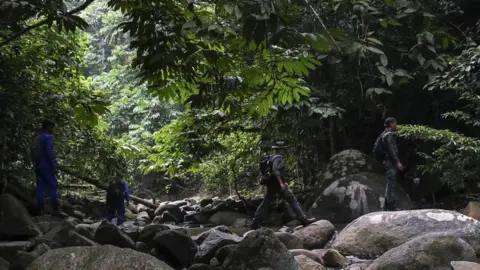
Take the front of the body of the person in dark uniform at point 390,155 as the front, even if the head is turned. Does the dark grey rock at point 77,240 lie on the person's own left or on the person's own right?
on the person's own right

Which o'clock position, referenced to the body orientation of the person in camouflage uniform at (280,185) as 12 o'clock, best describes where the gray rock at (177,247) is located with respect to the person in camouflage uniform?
The gray rock is roughly at 4 o'clock from the person in camouflage uniform.

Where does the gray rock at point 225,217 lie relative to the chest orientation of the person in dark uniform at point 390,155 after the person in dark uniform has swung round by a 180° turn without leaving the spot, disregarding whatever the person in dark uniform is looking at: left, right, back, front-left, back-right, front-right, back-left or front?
front-right

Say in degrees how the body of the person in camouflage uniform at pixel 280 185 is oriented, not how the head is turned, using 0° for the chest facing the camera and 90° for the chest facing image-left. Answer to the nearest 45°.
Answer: approximately 270°

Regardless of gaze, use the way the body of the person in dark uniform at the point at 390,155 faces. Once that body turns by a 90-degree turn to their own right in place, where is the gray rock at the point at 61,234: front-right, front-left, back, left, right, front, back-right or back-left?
front-right

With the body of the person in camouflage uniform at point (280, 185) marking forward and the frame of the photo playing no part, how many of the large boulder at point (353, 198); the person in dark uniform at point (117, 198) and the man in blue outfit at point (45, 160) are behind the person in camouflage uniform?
2

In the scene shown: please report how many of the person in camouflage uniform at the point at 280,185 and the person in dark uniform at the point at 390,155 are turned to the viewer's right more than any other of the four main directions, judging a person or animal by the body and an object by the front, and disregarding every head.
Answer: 2

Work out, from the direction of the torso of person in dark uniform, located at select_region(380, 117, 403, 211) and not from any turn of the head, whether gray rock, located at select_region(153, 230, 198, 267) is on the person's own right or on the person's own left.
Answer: on the person's own right

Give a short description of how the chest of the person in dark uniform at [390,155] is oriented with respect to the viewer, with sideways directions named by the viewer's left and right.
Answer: facing to the right of the viewer

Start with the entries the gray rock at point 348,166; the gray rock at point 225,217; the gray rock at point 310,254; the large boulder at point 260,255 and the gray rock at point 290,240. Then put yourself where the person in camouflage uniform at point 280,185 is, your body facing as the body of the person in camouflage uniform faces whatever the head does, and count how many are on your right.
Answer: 3

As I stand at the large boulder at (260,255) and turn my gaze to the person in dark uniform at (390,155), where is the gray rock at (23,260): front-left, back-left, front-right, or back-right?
back-left

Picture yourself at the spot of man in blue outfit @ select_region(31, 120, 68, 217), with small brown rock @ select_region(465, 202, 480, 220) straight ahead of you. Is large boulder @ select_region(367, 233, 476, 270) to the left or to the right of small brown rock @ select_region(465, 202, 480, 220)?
right

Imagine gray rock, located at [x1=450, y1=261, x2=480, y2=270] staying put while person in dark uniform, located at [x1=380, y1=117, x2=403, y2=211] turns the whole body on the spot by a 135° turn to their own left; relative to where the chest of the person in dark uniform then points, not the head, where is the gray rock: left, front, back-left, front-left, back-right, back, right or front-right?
back-left

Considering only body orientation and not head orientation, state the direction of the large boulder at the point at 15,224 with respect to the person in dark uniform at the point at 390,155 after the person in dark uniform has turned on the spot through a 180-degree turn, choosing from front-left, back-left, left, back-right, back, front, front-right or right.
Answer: front-left

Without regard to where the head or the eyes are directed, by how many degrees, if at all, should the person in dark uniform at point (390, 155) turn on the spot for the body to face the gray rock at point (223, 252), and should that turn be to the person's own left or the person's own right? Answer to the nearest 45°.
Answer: approximately 135° to the person's own right
